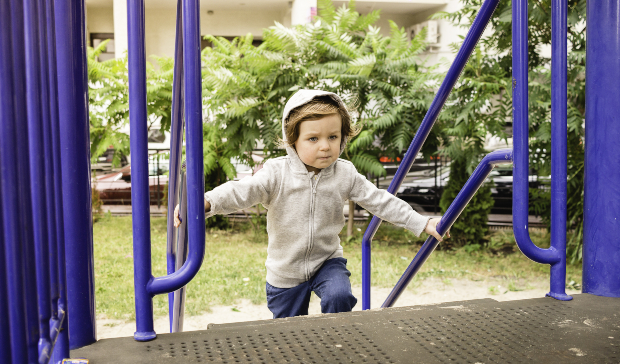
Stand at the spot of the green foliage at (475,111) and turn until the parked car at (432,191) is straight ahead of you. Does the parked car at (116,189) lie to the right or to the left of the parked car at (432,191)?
left

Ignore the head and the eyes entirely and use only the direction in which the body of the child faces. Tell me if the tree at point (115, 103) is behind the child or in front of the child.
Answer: behind

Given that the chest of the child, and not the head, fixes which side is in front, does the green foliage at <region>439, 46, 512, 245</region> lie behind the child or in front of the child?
behind

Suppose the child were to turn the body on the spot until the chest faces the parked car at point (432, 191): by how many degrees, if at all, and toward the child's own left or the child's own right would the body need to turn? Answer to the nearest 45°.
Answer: approximately 180°

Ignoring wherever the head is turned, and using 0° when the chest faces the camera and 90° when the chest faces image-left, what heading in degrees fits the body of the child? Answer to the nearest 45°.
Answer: approximately 0°

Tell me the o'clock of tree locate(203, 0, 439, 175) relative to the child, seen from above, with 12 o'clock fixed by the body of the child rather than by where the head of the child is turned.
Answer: The tree is roughly at 6 o'clock from the child.

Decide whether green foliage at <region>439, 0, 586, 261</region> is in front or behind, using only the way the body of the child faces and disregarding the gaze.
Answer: behind
